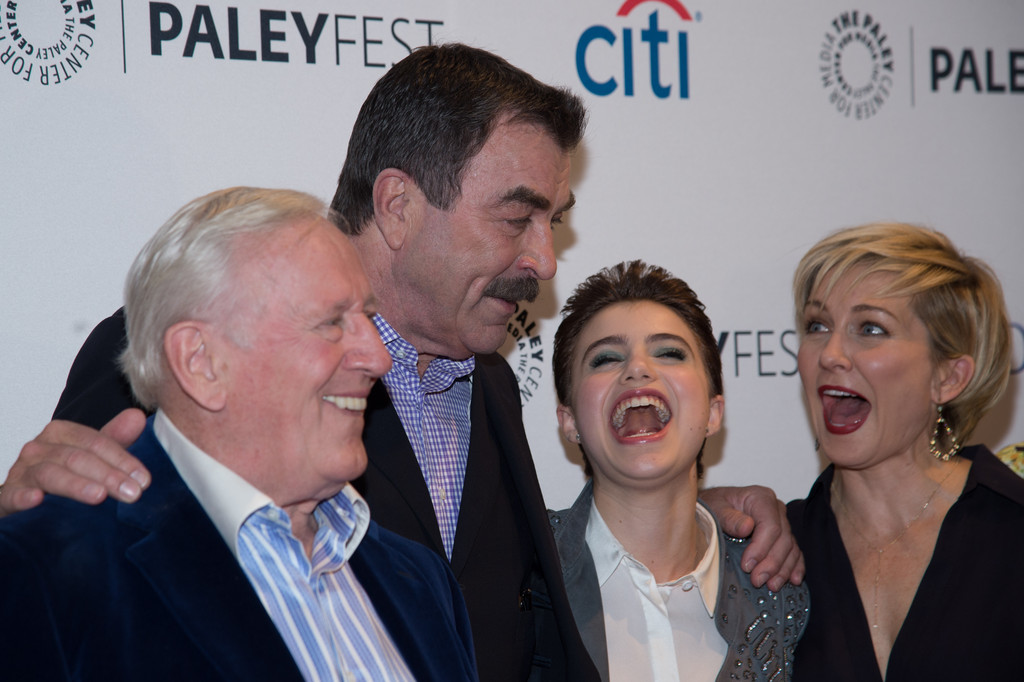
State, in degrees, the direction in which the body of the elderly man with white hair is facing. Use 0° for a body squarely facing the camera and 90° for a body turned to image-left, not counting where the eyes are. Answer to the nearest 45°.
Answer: approximately 315°

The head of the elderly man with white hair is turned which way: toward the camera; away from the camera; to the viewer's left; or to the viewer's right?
to the viewer's right

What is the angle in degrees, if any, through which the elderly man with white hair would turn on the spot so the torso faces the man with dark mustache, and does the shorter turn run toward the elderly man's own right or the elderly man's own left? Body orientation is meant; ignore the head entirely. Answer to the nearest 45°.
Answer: approximately 90° to the elderly man's own left
